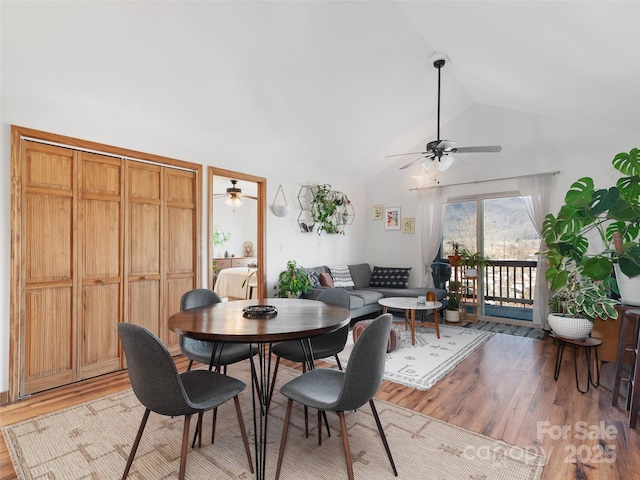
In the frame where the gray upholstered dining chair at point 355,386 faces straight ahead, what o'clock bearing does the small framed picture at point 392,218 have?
The small framed picture is roughly at 2 o'clock from the gray upholstered dining chair.

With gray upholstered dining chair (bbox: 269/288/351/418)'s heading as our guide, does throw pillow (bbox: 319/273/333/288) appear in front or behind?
behind

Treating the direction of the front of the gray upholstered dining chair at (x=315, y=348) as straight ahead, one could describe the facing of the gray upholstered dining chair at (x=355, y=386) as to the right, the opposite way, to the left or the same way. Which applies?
to the right

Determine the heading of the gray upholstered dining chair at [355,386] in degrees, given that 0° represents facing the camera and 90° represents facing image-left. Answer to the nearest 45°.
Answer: approximately 135°

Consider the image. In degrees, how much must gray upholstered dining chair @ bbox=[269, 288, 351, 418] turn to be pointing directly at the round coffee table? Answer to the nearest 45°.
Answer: approximately 180°

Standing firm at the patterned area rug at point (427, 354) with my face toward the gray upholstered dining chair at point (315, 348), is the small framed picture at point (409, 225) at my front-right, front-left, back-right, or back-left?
back-right

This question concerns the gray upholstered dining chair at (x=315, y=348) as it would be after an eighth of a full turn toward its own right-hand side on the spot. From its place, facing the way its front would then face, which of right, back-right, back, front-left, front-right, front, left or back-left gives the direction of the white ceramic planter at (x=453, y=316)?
back-right
